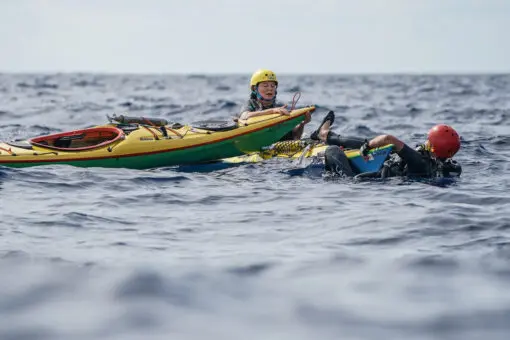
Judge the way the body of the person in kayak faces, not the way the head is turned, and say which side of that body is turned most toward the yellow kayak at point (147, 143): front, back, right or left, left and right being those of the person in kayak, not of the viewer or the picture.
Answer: right

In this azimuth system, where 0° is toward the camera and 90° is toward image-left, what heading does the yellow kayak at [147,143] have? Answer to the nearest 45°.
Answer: approximately 270°

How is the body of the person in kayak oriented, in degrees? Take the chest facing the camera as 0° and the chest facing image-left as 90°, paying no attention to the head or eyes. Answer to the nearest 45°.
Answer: approximately 315°

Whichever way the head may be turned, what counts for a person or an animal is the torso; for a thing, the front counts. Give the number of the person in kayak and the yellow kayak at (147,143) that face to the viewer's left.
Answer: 0

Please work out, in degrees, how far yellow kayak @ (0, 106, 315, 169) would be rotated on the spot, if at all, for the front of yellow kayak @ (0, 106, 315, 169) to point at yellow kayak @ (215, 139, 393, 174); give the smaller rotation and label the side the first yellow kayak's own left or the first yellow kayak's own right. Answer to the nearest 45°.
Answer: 0° — it already faces it

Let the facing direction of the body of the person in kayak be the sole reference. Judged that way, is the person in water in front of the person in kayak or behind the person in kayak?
in front

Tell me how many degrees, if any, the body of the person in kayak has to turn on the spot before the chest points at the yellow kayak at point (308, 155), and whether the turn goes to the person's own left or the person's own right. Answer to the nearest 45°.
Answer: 0° — they already face it
